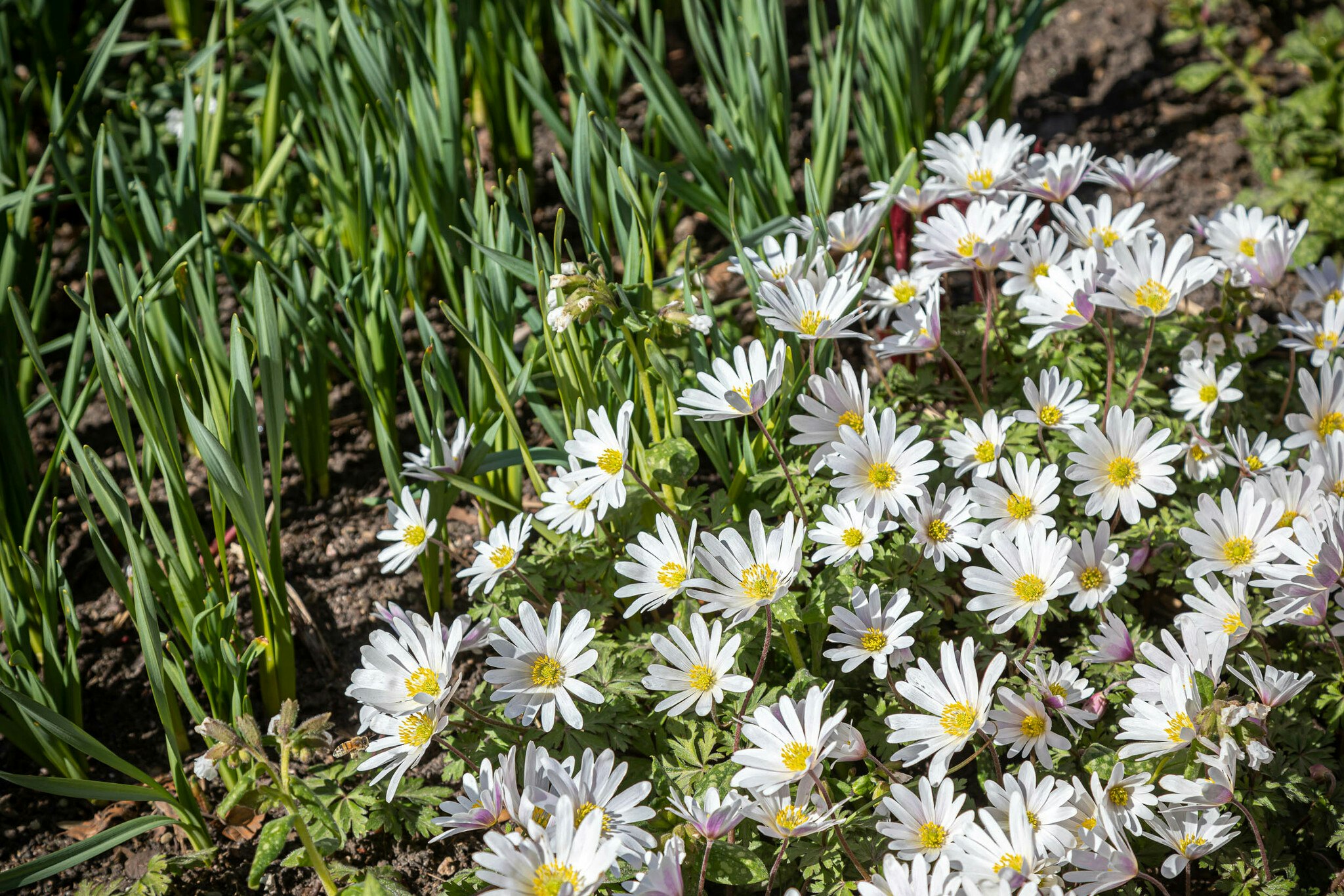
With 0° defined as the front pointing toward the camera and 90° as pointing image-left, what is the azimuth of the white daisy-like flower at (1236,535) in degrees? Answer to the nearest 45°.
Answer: approximately 0°

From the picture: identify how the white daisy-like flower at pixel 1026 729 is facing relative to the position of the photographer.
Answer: facing the viewer

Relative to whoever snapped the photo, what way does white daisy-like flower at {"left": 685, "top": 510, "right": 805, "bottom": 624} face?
facing the viewer and to the left of the viewer

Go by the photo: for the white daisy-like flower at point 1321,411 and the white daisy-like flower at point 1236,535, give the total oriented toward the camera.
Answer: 2

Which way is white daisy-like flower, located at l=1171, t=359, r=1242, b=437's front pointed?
toward the camera

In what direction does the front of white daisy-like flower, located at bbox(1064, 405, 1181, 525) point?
toward the camera
